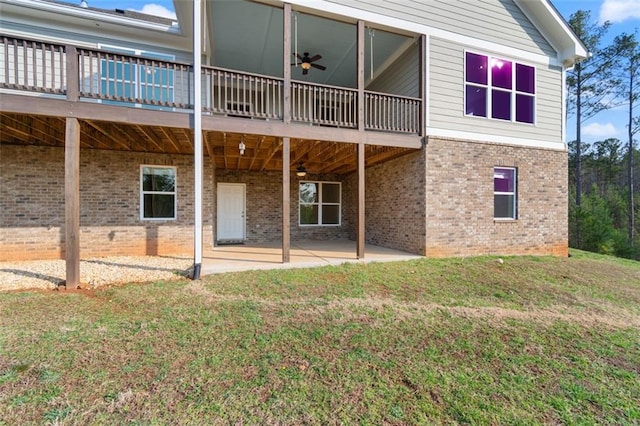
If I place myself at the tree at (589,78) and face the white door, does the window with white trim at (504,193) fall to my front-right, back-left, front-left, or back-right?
front-left

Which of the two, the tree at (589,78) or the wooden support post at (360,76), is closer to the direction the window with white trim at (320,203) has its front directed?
the wooden support post

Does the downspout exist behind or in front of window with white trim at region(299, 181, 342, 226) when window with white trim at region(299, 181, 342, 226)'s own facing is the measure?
in front

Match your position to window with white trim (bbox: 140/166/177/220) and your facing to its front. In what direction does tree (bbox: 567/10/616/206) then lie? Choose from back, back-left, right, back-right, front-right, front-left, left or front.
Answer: left

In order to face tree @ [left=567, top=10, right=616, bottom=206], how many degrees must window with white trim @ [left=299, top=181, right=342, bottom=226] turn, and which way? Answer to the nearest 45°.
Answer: approximately 90° to its left

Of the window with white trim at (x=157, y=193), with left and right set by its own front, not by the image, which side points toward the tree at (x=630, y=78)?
left

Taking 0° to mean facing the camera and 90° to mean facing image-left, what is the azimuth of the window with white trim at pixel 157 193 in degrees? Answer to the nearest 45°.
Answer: approximately 0°

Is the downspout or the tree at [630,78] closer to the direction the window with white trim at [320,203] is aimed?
the downspout

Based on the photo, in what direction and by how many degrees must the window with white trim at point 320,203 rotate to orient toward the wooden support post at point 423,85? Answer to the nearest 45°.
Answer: approximately 45° to its left

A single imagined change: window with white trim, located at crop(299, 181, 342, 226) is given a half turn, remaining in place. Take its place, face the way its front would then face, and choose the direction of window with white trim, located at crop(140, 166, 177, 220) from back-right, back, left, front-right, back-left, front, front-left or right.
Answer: back-left

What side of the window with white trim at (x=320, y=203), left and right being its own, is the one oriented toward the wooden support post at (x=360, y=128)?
front

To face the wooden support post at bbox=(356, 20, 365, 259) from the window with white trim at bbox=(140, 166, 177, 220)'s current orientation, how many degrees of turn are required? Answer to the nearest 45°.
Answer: approximately 45° to its left

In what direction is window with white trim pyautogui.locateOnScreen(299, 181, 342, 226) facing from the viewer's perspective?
toward the camera

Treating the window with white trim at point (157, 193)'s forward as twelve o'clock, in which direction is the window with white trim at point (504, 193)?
the window with white trim at point (504, 193) is roughly at 10 o'clock from the window with white trim at point (157, 193).
